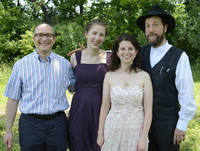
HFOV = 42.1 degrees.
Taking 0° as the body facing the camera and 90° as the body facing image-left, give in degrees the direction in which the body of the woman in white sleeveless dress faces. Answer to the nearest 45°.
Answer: approximately 0°
